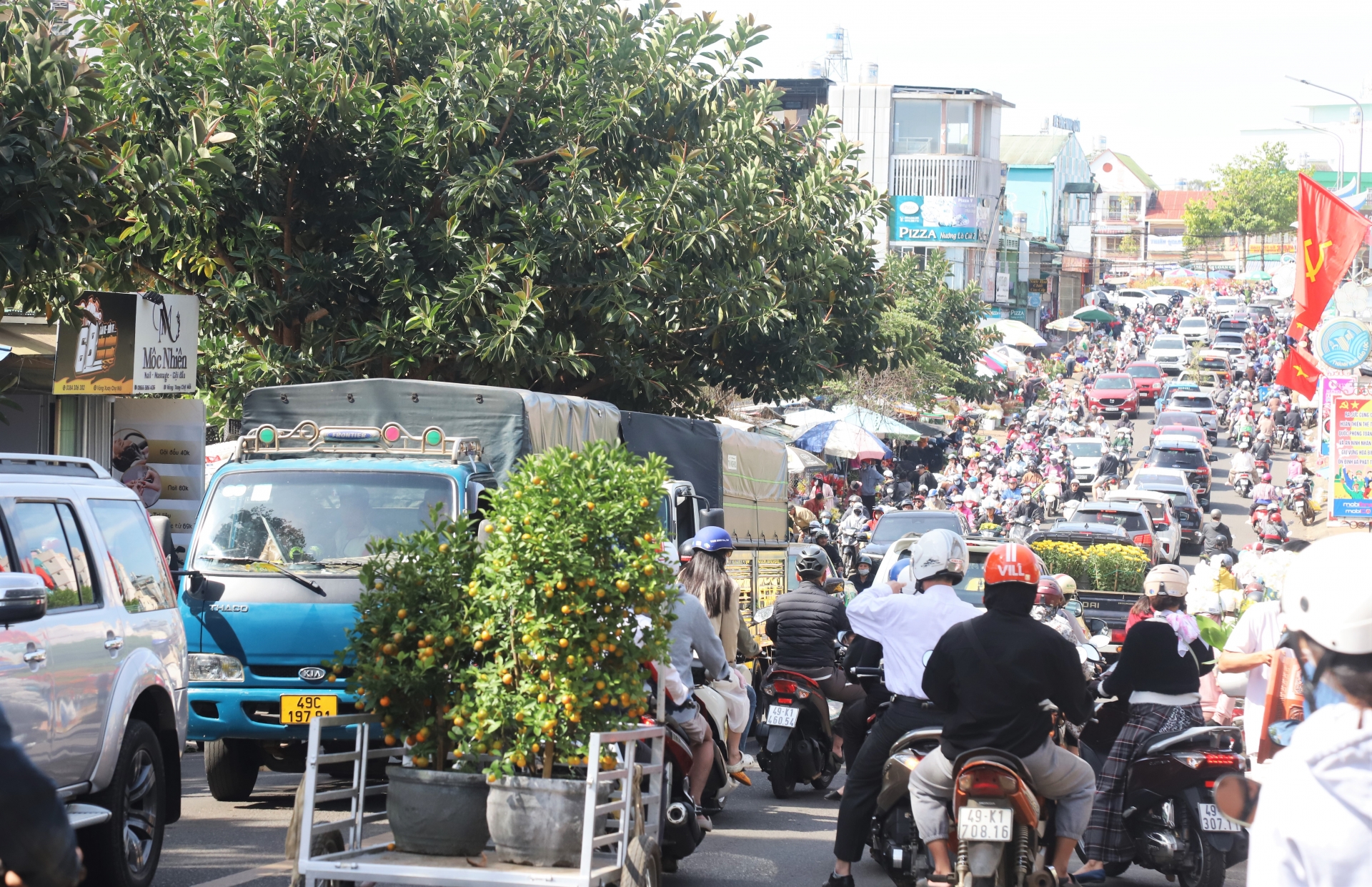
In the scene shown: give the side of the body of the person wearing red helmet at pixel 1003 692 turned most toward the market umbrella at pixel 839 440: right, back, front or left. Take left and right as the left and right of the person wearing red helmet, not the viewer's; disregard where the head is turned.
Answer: front

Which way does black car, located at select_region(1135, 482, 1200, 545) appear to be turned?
away from the camera

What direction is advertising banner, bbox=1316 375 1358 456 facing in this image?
toward the camera

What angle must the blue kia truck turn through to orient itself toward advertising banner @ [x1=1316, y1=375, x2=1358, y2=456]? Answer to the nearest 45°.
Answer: approximately 180°

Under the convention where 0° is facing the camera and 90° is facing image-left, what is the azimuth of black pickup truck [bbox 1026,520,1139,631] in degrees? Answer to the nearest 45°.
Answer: approximately 180°

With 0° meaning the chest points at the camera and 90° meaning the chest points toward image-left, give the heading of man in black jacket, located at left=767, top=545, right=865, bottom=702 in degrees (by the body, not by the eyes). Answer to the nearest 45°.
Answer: approximately 180°

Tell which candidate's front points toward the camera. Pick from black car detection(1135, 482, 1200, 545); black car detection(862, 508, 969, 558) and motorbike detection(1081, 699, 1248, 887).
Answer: black car detection(862, 508, 969, 558)

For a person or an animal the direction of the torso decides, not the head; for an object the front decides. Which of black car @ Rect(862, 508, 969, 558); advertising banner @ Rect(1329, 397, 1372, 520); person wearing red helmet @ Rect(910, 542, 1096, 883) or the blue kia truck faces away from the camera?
the person wearing red helmet

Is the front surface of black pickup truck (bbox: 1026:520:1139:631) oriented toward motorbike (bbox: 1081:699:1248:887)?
no

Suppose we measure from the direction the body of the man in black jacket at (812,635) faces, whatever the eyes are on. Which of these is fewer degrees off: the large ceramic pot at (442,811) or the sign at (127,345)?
the sign

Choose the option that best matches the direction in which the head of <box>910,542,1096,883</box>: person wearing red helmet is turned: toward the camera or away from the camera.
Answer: away from the camera

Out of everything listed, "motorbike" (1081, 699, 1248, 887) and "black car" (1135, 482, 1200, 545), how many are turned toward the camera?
0

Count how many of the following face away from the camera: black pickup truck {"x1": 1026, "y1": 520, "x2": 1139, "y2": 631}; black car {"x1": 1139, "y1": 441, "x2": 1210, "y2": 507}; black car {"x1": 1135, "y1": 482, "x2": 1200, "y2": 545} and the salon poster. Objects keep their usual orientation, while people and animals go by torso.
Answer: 3

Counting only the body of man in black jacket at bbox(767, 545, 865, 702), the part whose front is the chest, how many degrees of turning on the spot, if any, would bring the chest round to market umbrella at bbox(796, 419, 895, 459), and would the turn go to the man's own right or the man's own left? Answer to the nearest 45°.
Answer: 0° — they already face it

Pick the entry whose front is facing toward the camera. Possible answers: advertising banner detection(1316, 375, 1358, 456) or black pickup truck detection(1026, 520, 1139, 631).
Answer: the advertising banner

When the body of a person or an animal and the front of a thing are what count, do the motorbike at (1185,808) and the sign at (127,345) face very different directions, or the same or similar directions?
very different directions

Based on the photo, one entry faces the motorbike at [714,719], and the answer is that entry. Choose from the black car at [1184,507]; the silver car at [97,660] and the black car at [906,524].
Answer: the black car at [906,524]

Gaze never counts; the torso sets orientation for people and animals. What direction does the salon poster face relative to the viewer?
toward the camera

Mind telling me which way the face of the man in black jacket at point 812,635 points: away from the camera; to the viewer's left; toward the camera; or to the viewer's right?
away from the camera

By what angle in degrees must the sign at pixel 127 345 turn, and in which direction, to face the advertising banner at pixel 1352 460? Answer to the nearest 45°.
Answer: approximately 90° to its left

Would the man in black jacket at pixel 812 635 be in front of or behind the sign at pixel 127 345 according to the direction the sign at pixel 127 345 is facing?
in front

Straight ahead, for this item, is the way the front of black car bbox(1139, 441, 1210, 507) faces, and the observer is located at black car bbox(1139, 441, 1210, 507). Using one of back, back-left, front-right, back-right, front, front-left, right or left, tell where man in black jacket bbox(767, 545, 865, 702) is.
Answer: back
